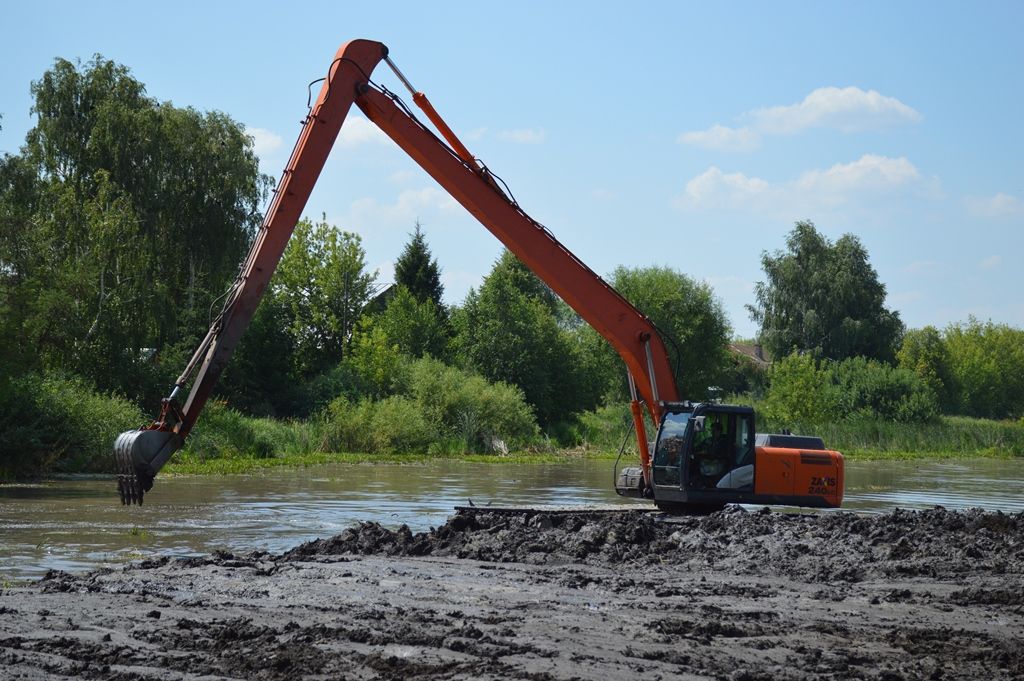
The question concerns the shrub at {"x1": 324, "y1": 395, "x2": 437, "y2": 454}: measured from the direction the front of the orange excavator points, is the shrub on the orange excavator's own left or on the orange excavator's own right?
on the orange excavator's own right

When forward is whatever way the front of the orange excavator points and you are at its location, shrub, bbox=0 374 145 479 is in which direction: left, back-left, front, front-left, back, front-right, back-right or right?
front-right

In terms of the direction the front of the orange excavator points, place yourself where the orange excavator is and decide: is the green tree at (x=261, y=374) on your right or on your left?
on your right

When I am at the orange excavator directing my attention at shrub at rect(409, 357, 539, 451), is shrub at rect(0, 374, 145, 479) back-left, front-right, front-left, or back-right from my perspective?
front-left

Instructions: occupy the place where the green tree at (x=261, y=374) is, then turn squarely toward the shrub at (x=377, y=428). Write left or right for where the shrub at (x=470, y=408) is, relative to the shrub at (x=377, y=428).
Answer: left

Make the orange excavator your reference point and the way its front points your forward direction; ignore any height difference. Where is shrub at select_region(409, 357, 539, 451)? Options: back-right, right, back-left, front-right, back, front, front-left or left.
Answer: right

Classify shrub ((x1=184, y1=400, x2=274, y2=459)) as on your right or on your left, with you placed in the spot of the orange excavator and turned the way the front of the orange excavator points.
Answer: on your right

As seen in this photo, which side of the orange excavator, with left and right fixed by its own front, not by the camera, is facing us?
left
